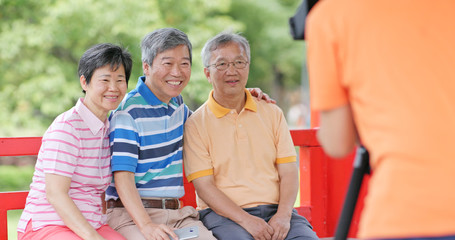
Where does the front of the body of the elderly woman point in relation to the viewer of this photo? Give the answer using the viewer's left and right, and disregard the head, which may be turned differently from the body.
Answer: facing the viewer and to the right of the viewer

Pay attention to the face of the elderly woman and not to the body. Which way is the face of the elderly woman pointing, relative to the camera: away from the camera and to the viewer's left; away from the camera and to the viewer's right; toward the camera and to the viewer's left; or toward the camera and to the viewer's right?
toward the camera and to the viewer's right

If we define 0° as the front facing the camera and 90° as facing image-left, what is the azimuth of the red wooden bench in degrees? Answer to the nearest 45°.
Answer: approximately 0°

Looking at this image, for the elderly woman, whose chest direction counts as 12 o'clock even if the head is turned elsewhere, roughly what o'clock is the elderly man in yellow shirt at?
The elderly man in yellow shirt is roughly at 10 o'clock from the elderly woman.
